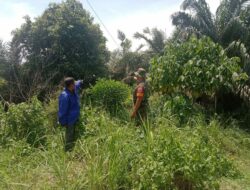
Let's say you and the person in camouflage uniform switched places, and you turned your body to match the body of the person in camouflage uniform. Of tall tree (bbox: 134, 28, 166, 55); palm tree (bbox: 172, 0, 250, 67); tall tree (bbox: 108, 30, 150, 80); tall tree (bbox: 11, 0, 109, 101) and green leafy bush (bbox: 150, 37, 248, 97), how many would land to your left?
0

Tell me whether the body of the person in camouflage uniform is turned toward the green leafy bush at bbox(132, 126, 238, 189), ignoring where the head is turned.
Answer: no

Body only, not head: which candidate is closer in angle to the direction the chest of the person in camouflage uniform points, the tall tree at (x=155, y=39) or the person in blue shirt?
the person in blue shirt

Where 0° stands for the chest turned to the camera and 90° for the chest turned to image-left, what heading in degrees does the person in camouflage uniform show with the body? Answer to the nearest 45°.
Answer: approximately 90°

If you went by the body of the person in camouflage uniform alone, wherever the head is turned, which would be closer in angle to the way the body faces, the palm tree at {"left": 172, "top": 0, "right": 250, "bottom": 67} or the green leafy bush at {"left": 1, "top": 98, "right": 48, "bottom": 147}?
the green leafy bush

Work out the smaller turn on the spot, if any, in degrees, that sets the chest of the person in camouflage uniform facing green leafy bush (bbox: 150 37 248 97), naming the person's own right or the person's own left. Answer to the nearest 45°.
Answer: approximately 135° to the person's own right

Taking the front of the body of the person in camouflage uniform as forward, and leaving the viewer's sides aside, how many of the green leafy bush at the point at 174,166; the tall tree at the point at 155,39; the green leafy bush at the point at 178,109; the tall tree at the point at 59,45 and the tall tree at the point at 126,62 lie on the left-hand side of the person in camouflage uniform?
1

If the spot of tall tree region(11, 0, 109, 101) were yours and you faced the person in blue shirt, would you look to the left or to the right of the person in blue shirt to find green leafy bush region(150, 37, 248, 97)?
left

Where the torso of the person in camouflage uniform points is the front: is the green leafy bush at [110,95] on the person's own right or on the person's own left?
on the person's own right

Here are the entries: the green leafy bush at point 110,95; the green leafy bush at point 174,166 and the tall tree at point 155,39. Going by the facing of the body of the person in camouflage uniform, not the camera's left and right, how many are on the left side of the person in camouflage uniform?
1

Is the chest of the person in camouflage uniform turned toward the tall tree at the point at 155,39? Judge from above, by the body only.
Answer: no

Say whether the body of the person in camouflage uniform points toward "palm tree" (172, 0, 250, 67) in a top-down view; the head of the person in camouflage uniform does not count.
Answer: no

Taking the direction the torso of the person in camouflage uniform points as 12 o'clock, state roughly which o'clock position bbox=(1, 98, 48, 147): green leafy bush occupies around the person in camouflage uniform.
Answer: The green leafy bush is roughly at 12 o'clock from the person in camouflage uniform.

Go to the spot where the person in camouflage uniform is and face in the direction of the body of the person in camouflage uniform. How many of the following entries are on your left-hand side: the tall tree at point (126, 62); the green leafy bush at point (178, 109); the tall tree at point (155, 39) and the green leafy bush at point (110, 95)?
0

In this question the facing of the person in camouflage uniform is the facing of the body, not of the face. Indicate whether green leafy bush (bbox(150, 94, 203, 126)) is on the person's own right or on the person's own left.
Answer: on the person's own right

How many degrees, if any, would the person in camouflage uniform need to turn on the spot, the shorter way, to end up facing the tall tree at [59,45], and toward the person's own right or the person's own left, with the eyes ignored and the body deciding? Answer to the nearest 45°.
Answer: approximately 45° to the person's own right
